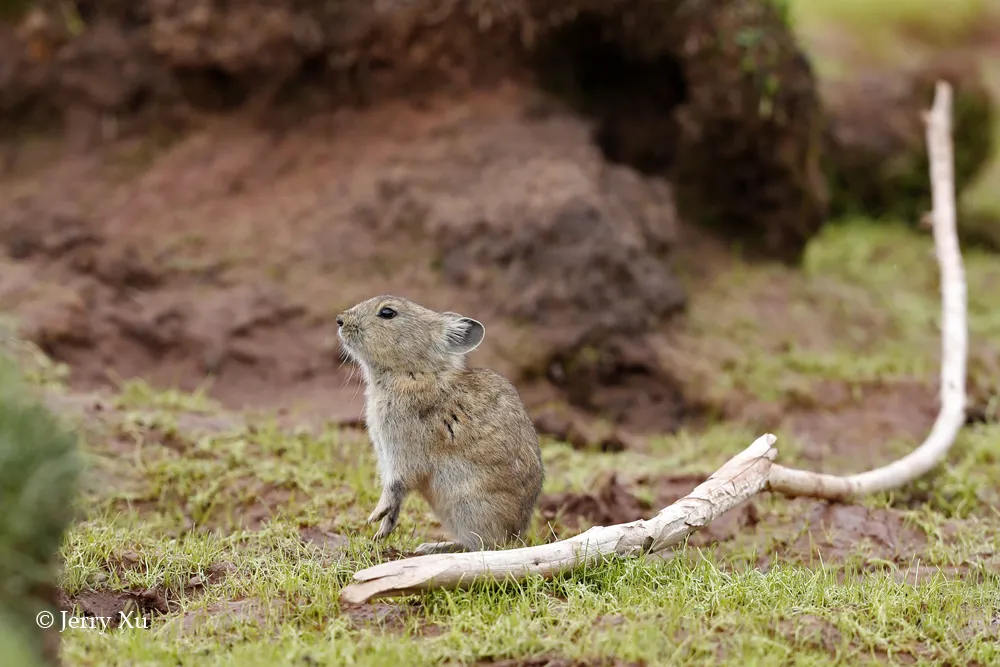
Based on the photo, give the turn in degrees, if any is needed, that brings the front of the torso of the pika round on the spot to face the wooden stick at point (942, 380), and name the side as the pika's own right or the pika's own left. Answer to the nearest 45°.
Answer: approximately 135° to the pika's own right

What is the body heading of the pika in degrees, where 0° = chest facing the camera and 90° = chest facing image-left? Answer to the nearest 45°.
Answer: approximately 90°
